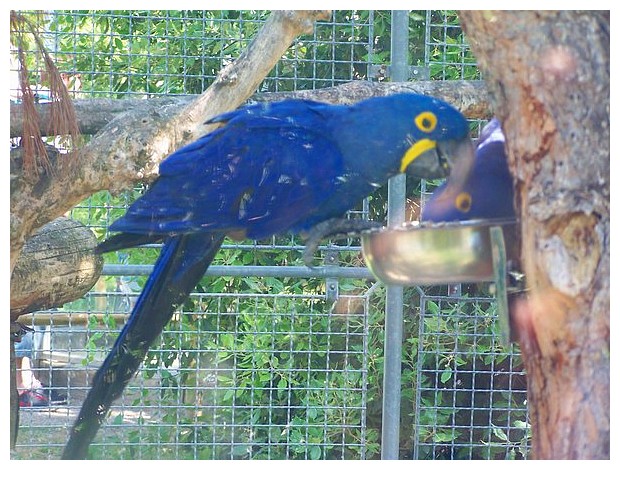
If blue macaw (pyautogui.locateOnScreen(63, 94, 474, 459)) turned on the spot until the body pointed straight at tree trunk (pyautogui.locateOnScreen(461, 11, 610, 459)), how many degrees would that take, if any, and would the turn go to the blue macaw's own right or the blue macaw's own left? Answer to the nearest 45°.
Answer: approximately 45° to the blue macaw's own right

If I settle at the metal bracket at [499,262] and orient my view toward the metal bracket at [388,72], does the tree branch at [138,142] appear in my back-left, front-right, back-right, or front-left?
front-left

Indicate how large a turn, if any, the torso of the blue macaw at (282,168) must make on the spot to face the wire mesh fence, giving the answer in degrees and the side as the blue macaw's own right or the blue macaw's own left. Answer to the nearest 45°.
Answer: approximately 90° to the blue macaw's own left

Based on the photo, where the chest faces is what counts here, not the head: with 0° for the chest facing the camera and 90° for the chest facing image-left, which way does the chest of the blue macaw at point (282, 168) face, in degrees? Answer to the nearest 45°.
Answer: approximately 270°

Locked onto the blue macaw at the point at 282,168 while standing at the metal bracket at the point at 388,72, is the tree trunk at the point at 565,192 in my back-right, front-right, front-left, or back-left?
front-left
